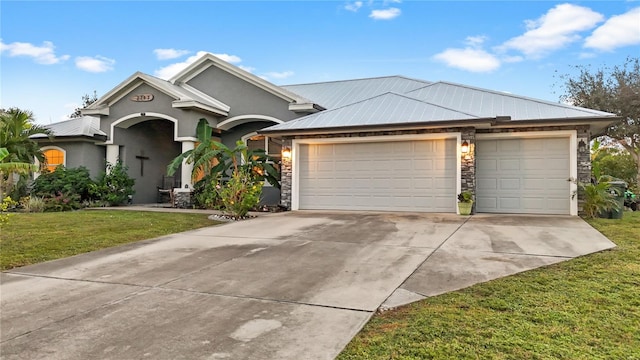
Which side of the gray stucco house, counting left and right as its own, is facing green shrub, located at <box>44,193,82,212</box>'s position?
right

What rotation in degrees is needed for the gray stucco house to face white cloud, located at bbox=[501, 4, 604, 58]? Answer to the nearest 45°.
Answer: approximately 135° to its left

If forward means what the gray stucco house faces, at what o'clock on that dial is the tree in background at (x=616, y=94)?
The tree in background is roughly at 8 o'clock from the gray stucco house.

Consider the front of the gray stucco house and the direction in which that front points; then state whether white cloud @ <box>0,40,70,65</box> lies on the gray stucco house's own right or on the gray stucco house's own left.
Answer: on the gray stucco house's own right

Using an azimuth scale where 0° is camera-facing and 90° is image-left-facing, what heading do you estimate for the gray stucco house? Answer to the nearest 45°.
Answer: approximately 0°

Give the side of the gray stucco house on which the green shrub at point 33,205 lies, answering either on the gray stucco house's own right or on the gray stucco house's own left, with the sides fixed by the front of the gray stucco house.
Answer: on the gray stucco house's own right

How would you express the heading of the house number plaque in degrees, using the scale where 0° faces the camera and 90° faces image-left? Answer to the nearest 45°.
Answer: approximately 0°

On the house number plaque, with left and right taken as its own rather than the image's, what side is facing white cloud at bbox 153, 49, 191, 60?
back

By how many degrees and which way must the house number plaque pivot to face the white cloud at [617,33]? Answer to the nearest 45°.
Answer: approximately 90° to its left
